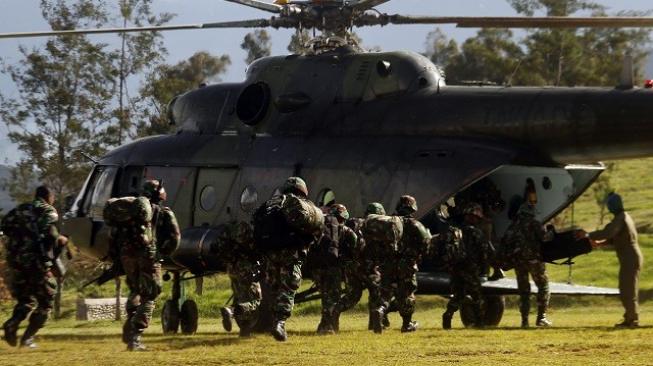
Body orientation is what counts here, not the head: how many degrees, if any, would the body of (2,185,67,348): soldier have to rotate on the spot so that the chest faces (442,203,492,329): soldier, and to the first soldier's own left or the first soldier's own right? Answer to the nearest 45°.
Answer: approximately 45° to the first soldier's own right

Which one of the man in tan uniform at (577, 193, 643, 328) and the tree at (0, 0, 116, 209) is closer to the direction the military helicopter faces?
the tree

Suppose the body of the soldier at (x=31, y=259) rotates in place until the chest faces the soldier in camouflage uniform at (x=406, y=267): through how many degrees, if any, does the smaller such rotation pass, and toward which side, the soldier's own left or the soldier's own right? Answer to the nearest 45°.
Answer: approximately 45° to the soldier's own right

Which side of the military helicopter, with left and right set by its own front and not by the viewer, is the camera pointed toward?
left

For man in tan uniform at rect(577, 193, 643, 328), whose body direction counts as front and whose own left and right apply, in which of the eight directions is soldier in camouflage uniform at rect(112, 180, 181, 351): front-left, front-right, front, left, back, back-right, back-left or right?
front-left

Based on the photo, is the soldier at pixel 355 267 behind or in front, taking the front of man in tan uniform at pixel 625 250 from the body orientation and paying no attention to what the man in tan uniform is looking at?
in front

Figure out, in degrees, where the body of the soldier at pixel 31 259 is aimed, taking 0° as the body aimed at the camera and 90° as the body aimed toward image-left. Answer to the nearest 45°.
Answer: approximately 225°

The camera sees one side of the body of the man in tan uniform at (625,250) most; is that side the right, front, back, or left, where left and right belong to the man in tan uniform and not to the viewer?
left

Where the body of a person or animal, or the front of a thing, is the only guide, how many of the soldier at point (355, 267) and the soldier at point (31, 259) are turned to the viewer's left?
0

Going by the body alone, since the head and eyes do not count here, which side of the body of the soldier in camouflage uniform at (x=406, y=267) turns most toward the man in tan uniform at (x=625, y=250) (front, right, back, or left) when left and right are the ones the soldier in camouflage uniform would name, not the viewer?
front

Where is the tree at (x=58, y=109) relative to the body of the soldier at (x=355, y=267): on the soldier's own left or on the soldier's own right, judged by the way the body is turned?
on the soldier's own left

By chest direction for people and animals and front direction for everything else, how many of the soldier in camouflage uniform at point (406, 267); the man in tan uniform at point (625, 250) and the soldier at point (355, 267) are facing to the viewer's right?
2
